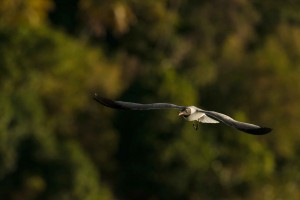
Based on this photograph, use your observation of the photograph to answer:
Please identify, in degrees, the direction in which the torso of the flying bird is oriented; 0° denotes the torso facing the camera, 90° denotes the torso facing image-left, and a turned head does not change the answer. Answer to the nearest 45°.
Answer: approximately 45°
